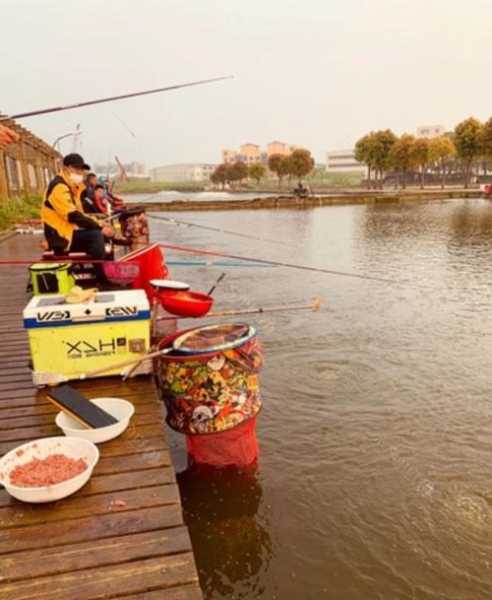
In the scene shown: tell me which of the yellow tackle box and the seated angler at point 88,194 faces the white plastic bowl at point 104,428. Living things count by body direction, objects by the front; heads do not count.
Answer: the yellow tackle box

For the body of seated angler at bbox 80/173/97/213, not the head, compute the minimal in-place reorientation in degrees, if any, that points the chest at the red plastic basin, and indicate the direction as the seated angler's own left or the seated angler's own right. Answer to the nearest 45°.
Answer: approximately 90° to the seated angler's own right

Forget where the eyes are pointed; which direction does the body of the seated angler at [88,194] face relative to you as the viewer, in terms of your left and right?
facing to the right of the viewer

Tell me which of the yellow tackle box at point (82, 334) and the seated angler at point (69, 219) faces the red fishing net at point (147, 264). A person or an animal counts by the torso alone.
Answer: the seated angler

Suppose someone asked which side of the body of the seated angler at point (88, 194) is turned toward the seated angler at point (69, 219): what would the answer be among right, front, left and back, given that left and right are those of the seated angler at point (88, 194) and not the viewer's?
right

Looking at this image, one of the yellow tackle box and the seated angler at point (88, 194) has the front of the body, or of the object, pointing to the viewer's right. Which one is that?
the seated angler

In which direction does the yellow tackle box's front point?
toward the camera

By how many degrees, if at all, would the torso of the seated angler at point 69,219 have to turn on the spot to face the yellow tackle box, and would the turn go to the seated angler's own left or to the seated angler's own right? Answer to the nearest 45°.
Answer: approximately 90° to the seated angler's own right

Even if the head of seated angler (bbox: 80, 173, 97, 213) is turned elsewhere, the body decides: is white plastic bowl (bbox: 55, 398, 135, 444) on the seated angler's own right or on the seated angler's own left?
on the seated angler's own right

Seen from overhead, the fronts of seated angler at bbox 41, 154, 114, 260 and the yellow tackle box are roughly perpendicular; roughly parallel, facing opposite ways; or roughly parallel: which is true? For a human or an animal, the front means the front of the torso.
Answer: roughly perpendicular

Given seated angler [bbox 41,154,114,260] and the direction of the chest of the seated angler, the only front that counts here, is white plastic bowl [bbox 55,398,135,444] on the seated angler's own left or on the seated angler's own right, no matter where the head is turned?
on the seated angler's own right

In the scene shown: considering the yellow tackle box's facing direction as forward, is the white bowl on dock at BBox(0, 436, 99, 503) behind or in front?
in front

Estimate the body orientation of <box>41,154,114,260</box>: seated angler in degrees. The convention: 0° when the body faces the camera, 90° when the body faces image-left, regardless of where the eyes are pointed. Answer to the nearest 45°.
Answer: approximately 270°

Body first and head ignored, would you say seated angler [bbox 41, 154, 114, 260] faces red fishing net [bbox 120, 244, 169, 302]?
yes
